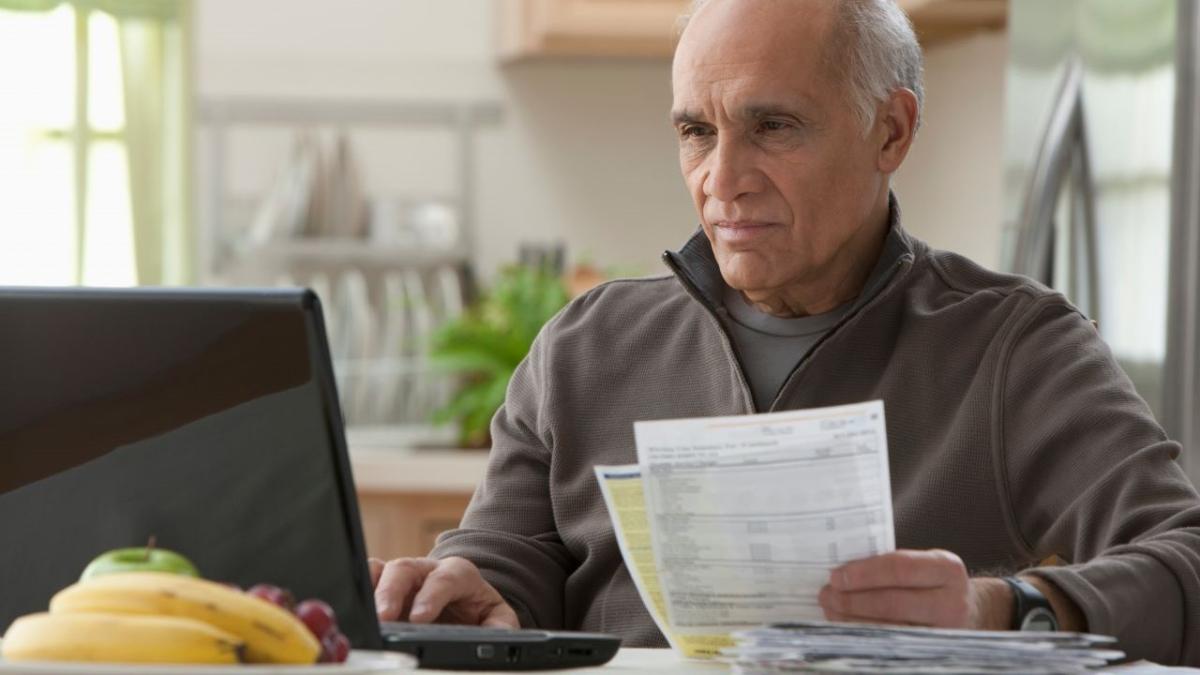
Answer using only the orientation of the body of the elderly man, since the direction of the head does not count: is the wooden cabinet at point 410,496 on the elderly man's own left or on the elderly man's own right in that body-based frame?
on the elderly man's own right

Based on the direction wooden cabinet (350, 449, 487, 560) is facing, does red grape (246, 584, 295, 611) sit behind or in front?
in front

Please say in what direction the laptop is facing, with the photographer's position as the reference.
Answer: facing away from the viewer and to the right of the viewer

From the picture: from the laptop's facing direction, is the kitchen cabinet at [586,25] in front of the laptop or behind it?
in front

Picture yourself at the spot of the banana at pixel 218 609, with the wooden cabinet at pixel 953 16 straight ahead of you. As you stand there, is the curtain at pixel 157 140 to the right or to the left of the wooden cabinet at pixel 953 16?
left

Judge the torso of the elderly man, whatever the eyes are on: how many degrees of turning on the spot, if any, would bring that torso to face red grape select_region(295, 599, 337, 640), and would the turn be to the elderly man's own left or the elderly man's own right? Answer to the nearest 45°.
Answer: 0° — they already face it

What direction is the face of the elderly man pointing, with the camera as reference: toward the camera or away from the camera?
toward the camera

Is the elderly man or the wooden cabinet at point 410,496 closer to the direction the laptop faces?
the elderly man

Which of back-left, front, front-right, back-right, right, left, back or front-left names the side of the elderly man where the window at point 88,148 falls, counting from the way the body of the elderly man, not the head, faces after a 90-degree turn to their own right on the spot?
front

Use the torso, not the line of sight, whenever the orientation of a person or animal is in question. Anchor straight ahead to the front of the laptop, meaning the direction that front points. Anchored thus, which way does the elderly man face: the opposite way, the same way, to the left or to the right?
the opposite way

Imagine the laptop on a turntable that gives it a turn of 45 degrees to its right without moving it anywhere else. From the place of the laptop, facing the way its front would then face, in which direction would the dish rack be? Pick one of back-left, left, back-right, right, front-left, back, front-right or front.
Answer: left

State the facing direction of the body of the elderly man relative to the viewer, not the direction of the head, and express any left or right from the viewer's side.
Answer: facing the viewer and to the left of the viewer

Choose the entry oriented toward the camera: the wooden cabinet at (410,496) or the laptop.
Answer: the wooden cabinet

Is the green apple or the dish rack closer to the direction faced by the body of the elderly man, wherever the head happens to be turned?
the green apple

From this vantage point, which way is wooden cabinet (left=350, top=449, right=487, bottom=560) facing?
toward the camera

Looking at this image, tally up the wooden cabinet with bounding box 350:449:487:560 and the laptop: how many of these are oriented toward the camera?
1
